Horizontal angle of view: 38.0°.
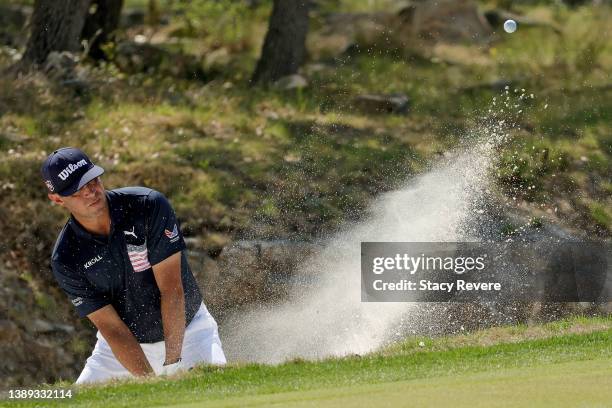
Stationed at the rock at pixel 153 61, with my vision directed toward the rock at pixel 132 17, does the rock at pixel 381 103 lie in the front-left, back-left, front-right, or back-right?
back-right

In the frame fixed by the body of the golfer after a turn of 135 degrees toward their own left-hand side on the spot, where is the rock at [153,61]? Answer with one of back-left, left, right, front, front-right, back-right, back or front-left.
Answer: front-left

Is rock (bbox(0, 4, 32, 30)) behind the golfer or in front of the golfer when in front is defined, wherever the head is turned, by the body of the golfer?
behind

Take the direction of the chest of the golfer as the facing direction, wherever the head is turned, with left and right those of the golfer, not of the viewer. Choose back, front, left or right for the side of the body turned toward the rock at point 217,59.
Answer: back

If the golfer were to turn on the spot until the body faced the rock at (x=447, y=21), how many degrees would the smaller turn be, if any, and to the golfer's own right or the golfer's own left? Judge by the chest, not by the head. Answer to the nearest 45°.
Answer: approximately 135° to the golfer's own left

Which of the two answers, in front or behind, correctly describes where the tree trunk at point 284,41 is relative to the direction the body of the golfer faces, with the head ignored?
behind

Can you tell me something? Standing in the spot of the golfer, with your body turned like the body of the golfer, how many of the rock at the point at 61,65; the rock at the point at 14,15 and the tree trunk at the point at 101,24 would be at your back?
3

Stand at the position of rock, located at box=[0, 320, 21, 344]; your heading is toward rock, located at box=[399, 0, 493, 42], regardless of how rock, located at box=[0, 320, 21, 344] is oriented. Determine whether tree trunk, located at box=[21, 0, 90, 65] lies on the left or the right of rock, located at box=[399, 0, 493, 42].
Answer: left

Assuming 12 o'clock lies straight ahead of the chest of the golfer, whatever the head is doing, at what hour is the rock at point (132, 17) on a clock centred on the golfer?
The rock is roughly at 6 o'clock from the golfer.

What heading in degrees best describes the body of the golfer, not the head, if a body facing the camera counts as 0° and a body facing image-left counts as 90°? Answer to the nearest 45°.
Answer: approximately 0°

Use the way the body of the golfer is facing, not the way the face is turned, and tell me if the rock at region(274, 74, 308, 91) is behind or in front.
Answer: behind

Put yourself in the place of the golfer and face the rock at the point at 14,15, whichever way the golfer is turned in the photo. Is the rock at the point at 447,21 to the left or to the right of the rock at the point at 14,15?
right

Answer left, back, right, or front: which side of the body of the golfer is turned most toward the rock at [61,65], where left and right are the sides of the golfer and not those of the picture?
back
